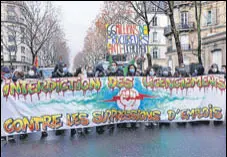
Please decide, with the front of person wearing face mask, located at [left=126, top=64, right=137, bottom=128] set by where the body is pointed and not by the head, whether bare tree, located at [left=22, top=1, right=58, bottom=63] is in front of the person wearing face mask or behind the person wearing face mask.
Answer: behind

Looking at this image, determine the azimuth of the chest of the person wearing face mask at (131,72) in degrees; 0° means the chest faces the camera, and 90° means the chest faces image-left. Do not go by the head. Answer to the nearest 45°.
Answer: approximately 0°

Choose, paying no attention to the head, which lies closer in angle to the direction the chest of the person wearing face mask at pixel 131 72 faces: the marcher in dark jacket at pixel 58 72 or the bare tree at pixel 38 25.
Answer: the marcher in dark jacket

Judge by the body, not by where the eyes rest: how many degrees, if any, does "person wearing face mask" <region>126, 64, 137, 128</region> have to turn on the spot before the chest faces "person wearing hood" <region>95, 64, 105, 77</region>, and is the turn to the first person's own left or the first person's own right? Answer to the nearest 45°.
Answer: approximately 90° to the first person's own right

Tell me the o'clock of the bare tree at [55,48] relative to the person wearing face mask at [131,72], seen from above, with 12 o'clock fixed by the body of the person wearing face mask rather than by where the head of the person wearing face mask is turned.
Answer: The bare tree is roughly at 5 o'clock from the person wearing face mask.

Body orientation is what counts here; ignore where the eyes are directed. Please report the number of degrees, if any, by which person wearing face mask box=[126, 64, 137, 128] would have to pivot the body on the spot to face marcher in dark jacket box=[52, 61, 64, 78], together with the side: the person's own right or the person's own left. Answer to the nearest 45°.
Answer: approximately 90° to the person's own right
